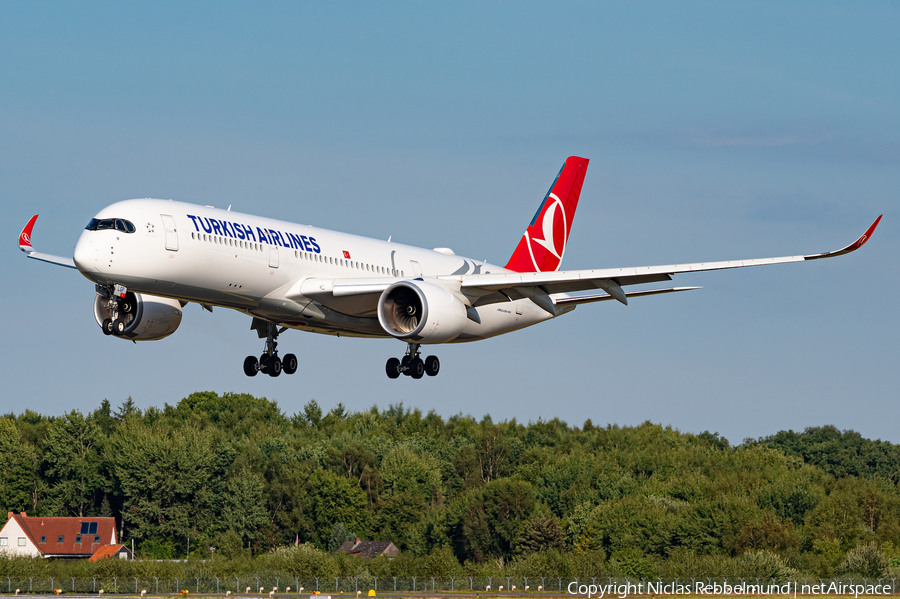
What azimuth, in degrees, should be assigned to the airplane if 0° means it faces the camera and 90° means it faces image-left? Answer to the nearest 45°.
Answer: approximately 45°
